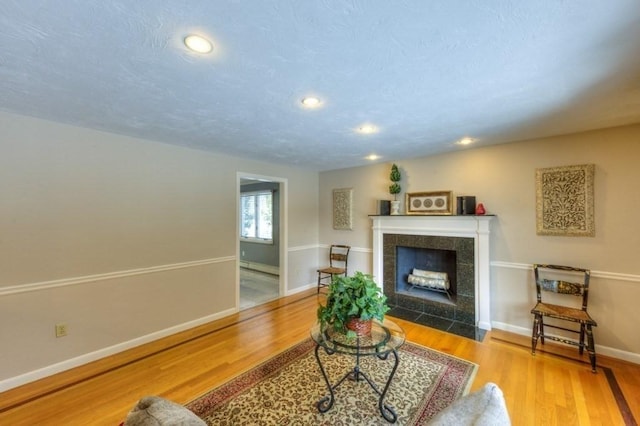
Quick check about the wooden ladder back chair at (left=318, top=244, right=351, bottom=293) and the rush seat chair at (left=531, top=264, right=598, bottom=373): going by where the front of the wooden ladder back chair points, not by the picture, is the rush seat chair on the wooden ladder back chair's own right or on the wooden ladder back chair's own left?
on the wooden ladder back chair's own left

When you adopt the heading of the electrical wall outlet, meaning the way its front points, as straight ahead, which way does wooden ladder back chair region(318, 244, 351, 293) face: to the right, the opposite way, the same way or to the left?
to the right

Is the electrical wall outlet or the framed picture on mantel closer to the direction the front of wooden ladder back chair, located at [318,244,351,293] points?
the electrical wall outlet

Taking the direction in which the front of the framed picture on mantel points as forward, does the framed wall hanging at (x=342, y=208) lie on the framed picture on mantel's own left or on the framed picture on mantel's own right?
on the framed picture on mantel's own right

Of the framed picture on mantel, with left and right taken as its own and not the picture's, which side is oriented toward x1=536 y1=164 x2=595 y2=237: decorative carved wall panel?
left

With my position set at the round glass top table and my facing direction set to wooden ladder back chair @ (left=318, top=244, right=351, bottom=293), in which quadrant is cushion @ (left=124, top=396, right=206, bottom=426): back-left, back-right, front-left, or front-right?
back-left

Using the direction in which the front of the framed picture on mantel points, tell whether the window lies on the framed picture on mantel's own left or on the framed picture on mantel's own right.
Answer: on the framed picture on mantel's own right

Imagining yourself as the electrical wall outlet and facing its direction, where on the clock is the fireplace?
The fireplace is roughly at 10 o'clock from the electrical wall outlet.

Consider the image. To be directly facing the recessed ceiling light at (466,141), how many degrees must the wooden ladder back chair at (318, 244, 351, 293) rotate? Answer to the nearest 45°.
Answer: approximately 90° to its left
